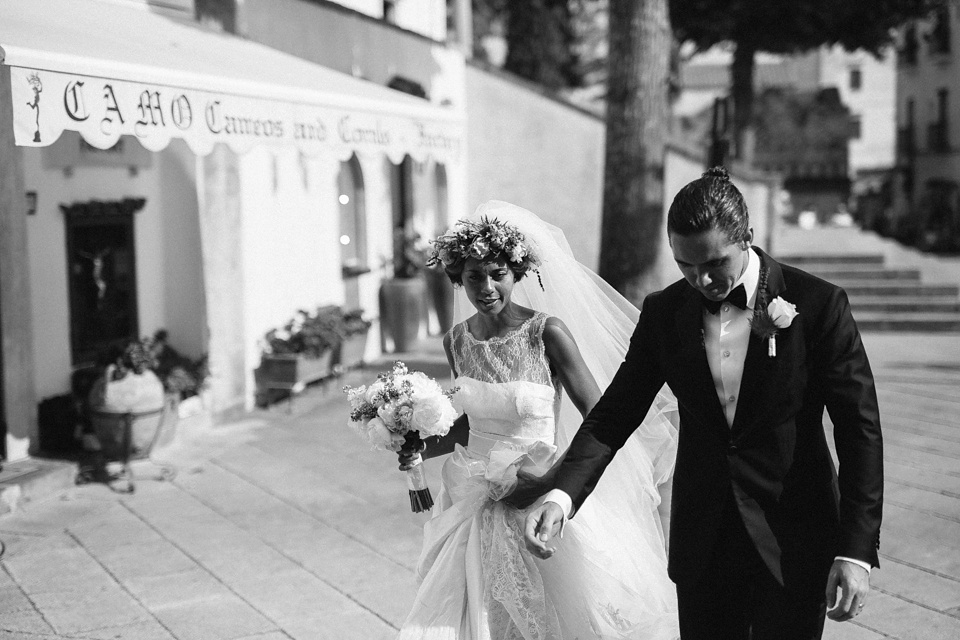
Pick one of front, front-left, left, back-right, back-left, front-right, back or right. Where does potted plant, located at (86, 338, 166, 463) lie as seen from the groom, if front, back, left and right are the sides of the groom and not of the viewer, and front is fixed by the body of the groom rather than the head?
right

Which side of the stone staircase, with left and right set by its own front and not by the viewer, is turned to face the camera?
front

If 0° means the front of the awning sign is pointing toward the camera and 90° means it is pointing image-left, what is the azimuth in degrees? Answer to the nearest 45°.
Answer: approximately 315°

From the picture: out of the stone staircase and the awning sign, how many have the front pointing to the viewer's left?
0

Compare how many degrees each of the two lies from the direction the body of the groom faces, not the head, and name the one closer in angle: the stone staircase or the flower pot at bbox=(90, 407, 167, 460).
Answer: the flower pot

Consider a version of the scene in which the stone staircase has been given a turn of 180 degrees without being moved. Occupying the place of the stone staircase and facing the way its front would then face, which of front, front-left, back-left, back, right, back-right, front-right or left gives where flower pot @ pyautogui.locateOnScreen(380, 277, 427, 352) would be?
back-left

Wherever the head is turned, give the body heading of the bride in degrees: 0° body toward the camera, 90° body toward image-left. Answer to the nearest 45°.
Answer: approximately 45°

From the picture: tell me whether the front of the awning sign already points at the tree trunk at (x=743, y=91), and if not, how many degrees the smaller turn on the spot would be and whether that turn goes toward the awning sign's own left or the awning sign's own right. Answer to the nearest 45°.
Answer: approximately 90° to the awning sign's own left

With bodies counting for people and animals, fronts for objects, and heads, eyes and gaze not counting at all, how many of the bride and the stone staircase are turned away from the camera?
0

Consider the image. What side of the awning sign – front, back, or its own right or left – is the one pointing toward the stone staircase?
left

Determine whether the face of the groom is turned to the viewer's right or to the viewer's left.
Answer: to the viewer's left

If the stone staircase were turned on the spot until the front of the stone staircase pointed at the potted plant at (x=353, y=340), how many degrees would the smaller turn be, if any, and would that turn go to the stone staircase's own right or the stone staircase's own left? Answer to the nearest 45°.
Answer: approximately 45° to the stone staircase's own right

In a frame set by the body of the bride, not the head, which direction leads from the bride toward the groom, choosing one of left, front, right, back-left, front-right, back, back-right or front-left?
left

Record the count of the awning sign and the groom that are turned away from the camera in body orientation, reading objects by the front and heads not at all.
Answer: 0

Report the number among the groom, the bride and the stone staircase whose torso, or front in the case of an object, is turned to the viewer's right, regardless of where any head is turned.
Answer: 0
